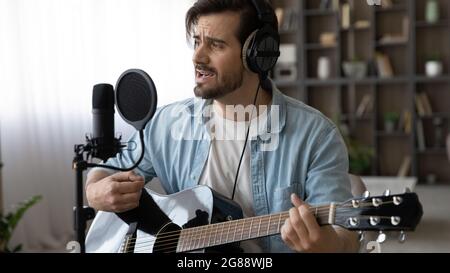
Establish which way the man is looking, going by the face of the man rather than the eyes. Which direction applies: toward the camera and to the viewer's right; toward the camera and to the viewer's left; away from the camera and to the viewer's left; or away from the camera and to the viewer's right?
toward the camera and to the viewer's left

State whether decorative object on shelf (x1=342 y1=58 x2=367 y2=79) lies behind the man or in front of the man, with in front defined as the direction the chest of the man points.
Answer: behind

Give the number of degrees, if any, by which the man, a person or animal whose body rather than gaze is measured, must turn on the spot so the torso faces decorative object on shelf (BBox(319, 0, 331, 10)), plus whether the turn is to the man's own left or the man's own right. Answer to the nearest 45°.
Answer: approximately 135° to the man's own right

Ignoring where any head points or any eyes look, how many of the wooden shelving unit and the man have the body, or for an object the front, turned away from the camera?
0

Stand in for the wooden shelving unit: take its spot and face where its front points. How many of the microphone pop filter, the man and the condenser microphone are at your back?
0

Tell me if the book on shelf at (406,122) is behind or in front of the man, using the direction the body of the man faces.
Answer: behind

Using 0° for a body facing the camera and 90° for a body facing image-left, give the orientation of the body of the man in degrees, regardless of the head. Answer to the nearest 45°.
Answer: approximately 45°

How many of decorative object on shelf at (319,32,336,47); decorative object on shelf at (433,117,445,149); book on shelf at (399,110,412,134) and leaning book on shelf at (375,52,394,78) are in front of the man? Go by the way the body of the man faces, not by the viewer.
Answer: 0

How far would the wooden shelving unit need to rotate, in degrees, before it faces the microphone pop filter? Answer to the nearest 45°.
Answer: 0° — it already faces it

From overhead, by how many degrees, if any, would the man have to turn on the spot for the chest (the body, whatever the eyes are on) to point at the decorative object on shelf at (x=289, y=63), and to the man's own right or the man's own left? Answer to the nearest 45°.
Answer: approximately 135° to the man's own right

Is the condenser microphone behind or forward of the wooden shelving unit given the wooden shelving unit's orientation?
forward

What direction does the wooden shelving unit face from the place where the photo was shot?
facing the viewer
